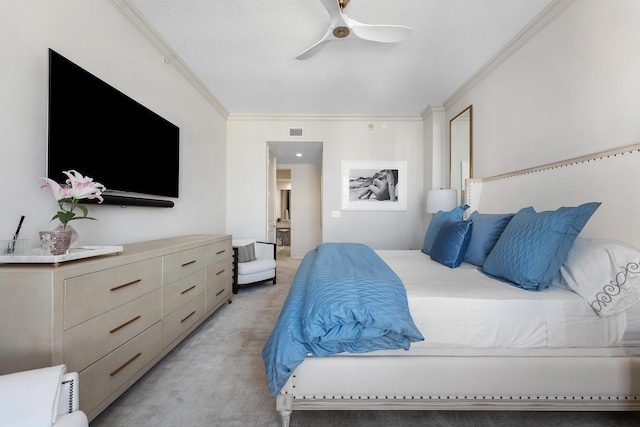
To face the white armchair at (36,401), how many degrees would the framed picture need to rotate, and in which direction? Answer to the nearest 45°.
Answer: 0° — it already faces it

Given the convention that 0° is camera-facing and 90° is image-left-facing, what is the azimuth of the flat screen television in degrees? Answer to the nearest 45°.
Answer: approximately 315°

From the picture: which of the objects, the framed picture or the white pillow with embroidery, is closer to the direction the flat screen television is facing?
the white pillow with embroidery

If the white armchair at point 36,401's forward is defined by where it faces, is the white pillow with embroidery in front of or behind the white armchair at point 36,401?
in front

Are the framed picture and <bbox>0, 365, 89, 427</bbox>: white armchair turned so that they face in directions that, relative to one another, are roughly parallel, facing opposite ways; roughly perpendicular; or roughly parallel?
roughly perpendicular

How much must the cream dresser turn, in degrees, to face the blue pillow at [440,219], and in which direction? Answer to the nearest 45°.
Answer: approximately 45° to its left

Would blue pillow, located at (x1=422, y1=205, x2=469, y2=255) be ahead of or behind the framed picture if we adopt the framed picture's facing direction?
ahead

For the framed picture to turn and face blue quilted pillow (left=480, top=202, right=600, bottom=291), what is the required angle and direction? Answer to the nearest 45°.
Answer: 0° — it already faces it

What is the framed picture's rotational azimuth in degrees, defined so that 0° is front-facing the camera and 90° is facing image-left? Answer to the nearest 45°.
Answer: approximately 0°
